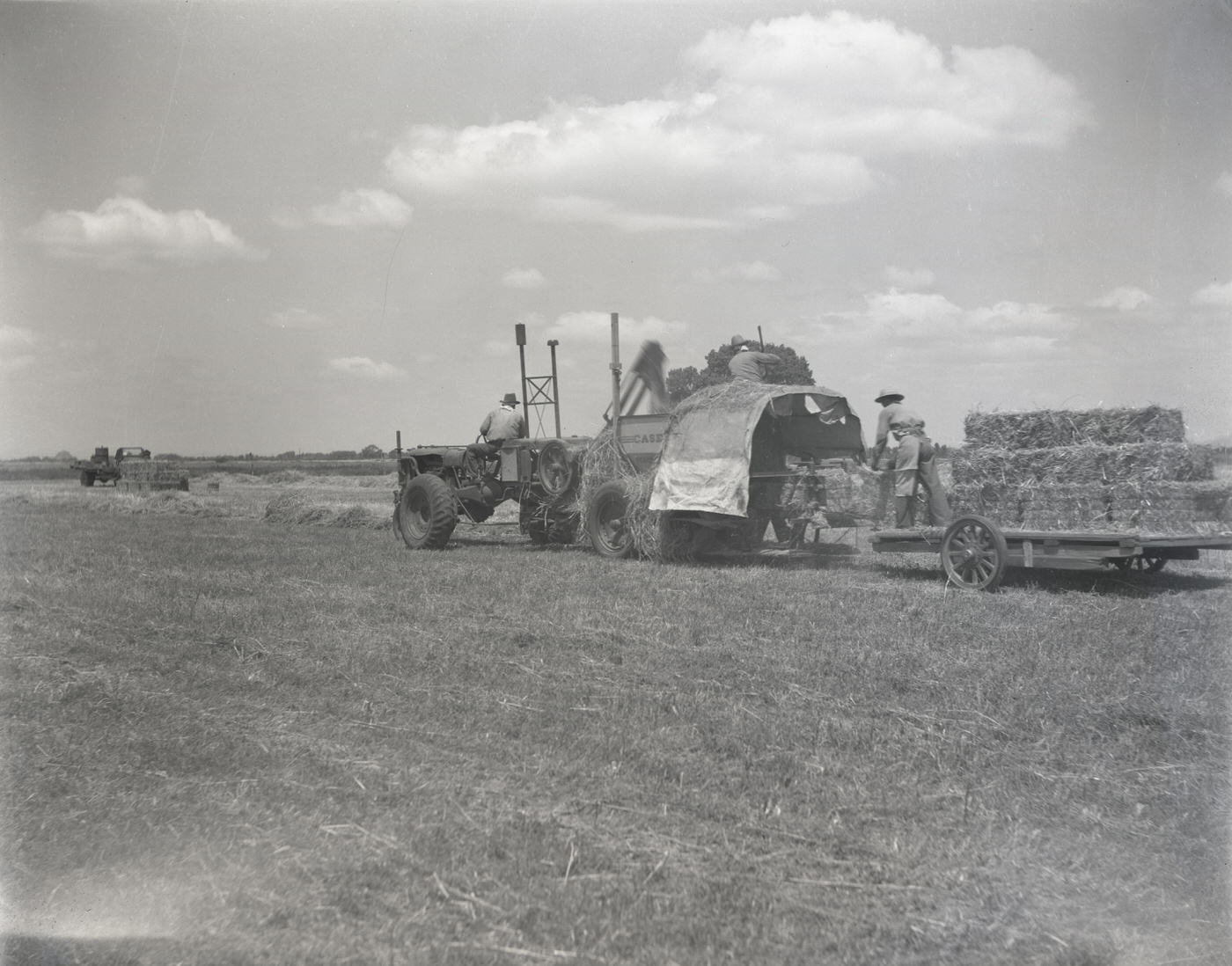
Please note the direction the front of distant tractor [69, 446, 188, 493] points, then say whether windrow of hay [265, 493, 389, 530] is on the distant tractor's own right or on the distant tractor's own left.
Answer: on the distant tractor's own left

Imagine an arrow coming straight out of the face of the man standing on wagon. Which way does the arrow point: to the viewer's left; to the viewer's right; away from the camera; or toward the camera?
to the viewer's left

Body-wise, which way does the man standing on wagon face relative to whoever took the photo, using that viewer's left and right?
facing away from the viewer and to the left of the viewer

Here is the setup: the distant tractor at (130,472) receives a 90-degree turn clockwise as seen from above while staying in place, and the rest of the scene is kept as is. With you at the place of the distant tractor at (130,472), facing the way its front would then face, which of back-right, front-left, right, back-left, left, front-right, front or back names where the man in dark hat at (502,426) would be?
back

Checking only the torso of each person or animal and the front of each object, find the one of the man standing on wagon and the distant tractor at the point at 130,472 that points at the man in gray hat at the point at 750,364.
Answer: the man standing on wagon

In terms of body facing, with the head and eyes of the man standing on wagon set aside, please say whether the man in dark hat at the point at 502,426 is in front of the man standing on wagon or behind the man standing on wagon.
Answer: in front

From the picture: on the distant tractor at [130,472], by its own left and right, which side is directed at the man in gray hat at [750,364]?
left

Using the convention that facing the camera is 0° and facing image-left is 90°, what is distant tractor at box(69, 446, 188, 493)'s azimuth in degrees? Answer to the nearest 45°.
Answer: approximately 90°

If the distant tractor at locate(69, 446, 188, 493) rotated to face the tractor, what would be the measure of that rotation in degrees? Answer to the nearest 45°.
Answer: approximately 90° to its left

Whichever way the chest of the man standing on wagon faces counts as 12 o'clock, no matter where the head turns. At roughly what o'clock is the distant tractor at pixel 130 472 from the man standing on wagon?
The distant tractor is roughly at 12 o'clock from the man standing on wagon.
